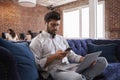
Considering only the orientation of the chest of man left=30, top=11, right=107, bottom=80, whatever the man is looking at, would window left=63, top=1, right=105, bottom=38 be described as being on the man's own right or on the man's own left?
on the man's own left

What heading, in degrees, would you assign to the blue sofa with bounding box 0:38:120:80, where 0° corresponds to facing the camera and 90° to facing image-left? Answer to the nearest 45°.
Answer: approximately 0°

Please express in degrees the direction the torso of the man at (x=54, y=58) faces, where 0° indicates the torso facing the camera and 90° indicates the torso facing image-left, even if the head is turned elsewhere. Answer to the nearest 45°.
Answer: approximately 315°

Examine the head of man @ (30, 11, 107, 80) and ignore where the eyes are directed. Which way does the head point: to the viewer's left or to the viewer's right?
to the viewer's right

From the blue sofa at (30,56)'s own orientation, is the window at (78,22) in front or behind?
behind
